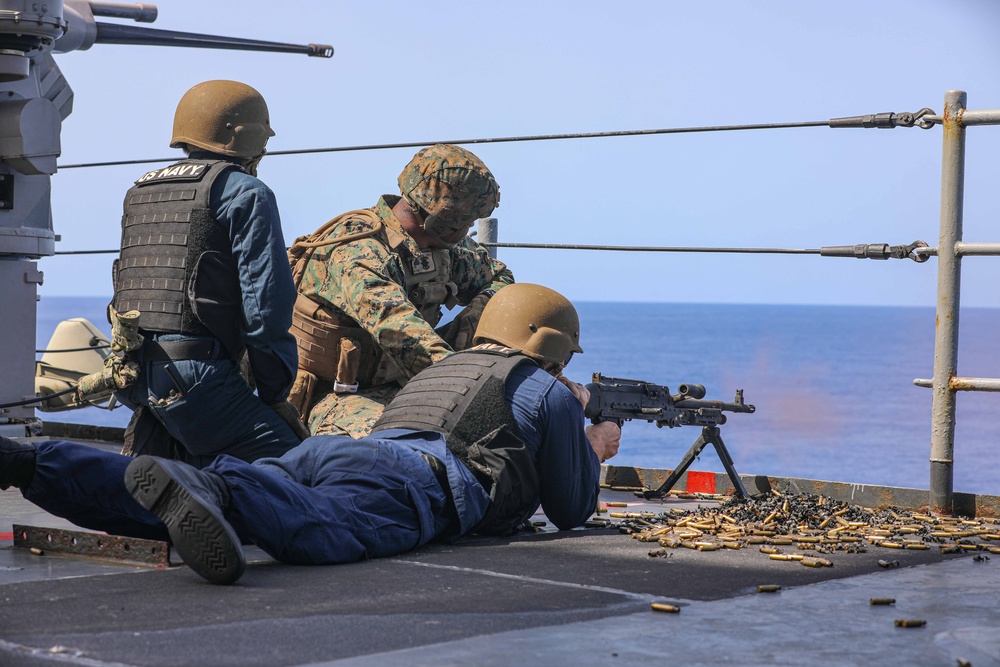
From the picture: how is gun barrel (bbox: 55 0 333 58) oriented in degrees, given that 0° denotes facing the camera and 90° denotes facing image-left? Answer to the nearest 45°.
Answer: approximately 270°

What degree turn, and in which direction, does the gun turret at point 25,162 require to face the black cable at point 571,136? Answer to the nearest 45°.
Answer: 0° — it already faces it

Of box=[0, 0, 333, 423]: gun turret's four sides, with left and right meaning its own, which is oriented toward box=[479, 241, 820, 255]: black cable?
front

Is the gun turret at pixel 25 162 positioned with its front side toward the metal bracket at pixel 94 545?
no

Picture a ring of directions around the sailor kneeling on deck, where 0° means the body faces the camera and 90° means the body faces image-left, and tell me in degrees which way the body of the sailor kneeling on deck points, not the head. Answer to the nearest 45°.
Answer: approximately 225°

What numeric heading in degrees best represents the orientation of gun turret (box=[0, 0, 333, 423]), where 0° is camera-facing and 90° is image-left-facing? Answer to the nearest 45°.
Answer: approximately 270°

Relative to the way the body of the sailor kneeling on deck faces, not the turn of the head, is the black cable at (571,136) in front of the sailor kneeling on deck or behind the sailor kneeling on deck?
in front

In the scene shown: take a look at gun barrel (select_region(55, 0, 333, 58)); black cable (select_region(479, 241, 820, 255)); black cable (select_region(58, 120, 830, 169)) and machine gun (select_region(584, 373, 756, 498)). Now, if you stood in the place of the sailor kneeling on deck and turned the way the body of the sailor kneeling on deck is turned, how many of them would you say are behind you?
0

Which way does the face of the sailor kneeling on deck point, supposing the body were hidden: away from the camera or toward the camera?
away from the camera

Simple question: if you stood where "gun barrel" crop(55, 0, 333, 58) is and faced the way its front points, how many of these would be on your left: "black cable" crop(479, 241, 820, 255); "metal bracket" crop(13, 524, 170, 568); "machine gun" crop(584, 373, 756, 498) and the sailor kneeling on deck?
0
